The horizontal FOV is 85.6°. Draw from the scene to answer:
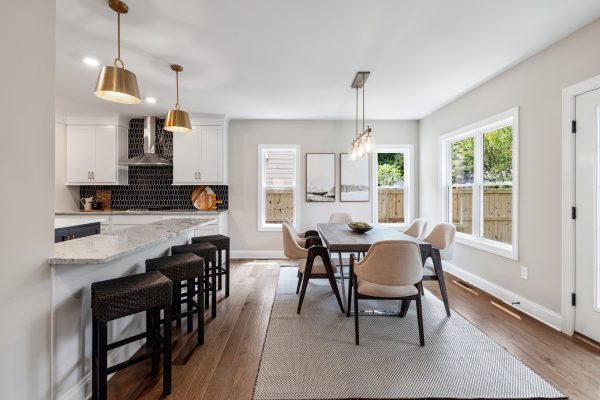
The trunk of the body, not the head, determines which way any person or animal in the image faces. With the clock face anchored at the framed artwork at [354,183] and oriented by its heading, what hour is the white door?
The white door is roughly at 11 o'clock from the framed artwork.

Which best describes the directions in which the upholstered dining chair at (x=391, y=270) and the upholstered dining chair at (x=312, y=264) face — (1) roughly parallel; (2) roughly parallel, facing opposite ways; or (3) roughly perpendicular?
roughly perpendicular

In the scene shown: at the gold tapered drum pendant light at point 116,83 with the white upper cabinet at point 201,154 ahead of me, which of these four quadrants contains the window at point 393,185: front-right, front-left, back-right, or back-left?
front-right

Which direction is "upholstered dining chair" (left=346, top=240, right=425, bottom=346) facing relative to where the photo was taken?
away from the camera

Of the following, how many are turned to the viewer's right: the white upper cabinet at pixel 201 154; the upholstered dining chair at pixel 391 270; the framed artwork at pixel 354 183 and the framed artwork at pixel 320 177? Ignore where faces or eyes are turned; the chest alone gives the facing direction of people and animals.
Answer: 0

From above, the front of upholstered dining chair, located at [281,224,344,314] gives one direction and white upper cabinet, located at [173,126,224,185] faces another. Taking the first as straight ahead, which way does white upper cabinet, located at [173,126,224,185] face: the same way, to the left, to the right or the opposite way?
to the right

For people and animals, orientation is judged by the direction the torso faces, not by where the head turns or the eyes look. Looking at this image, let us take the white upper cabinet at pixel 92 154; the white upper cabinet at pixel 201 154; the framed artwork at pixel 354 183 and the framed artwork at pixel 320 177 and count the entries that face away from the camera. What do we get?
0

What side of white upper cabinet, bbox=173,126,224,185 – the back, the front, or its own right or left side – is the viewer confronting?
front

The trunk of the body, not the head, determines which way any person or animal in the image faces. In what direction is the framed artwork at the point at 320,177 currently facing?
toward the camera

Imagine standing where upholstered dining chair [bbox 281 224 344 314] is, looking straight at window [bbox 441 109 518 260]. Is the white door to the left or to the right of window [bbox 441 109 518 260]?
right

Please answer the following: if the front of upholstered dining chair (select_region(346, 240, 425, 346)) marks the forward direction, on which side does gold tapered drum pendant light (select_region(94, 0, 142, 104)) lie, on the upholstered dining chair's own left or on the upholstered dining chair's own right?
on the upholstered dining chair's own left

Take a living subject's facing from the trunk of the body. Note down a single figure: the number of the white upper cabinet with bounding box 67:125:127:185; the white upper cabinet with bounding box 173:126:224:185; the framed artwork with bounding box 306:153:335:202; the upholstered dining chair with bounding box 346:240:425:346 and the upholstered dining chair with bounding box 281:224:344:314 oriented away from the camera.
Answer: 1

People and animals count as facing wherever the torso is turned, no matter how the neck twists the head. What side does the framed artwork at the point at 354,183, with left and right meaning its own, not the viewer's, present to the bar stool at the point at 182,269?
front

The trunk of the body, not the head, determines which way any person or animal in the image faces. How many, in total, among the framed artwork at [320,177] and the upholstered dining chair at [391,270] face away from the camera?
1

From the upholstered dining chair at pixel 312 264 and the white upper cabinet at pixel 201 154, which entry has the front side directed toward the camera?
the white upper cabinet

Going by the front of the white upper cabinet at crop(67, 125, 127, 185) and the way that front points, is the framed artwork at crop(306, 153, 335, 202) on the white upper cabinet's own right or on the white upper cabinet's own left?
on the white upper cabinet's own left

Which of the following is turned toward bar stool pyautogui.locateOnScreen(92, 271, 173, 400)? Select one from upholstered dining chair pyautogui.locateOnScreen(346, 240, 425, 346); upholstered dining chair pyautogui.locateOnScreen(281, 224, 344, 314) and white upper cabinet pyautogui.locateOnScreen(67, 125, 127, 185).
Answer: the white upper cabinet

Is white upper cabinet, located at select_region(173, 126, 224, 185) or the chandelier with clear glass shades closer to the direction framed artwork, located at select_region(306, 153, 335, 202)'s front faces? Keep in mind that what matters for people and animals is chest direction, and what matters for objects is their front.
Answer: the chandelier with clear glass shades

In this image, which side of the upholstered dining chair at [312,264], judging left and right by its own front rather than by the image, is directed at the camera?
right

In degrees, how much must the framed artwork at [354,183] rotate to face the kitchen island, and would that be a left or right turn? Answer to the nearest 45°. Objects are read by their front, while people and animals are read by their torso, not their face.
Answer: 0° — it already faces it

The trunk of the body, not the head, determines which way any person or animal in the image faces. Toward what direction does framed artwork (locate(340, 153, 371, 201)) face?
toward the camera

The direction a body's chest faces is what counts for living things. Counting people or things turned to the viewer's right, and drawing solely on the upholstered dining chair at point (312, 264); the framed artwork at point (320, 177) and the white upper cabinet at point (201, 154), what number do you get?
1

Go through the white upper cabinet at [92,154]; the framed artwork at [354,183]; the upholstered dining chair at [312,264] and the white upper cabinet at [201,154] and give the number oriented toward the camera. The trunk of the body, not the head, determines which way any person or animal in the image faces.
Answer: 3
